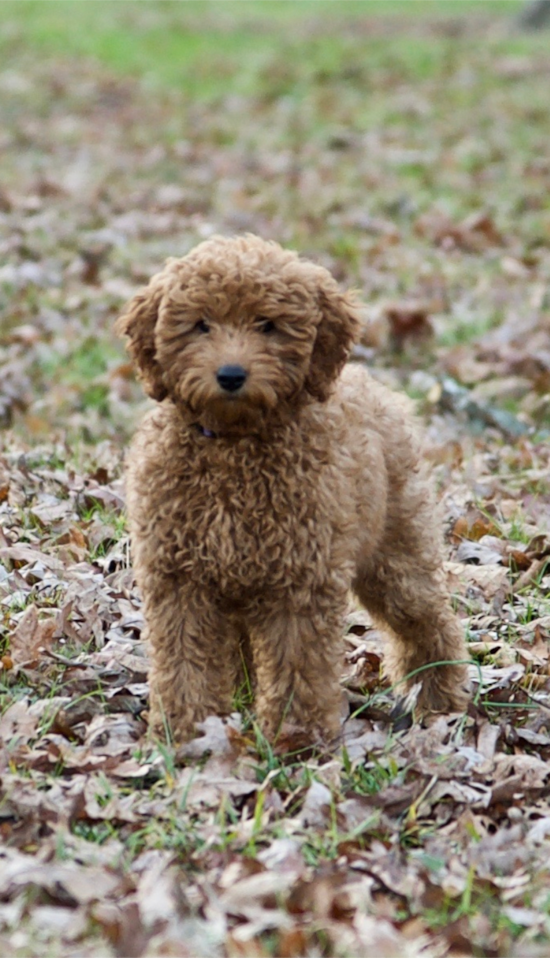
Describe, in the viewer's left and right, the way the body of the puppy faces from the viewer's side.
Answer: facing the viewer and to the left of the viewer
